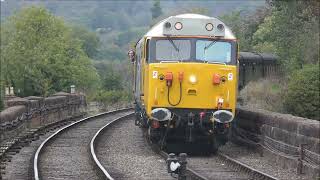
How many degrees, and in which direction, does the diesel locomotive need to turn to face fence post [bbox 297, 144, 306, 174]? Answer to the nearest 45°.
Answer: approximately 45° to its left

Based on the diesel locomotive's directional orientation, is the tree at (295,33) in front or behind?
behind

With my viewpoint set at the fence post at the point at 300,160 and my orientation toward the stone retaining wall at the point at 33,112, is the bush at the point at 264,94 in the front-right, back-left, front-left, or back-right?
front-right

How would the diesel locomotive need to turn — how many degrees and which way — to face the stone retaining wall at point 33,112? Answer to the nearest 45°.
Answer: approximately 135° to its right

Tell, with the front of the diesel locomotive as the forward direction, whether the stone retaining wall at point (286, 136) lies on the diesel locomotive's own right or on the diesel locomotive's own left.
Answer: on the diesel locomotive's own left

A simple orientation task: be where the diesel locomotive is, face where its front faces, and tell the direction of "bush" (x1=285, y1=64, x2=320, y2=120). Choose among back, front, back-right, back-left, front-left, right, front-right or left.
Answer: back-left

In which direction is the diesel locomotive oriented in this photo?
toward the camera
